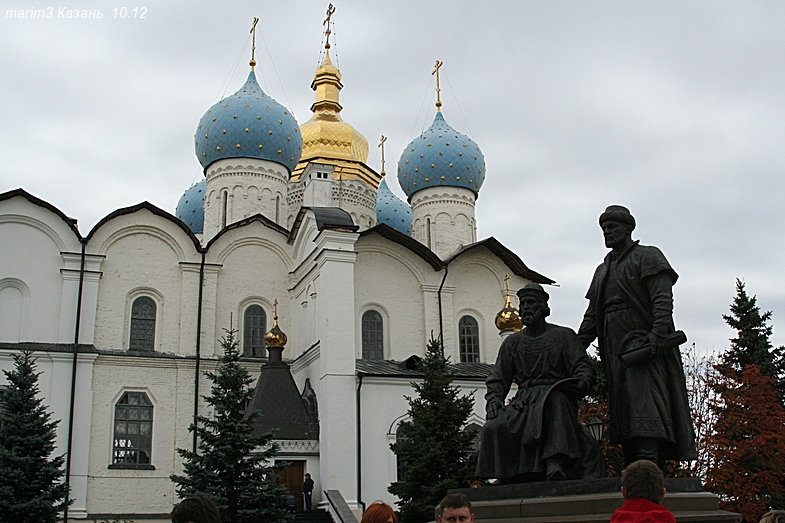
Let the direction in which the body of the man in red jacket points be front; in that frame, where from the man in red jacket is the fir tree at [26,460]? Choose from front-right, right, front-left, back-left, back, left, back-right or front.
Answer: front-left

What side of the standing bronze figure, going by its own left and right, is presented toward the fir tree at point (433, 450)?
right

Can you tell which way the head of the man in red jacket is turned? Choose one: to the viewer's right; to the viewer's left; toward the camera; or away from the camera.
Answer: away from the camera

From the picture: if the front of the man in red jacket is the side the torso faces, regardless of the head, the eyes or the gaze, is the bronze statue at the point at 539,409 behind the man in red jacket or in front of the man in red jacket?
in front

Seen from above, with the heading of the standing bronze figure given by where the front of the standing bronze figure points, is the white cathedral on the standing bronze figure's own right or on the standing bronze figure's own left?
on the standing bronze figure's own right

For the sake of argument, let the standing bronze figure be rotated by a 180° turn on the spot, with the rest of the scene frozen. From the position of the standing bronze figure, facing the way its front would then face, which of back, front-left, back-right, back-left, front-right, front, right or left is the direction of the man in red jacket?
back-right

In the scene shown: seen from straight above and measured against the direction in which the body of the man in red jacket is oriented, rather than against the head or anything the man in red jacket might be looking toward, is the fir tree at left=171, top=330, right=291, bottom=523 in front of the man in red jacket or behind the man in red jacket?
in front

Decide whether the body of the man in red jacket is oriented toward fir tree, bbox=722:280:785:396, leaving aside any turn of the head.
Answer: yes

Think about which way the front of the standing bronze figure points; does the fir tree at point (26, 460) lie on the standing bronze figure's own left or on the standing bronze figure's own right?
on the standing bronze figure's own right

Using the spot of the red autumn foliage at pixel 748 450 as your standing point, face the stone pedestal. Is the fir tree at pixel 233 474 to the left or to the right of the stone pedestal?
right

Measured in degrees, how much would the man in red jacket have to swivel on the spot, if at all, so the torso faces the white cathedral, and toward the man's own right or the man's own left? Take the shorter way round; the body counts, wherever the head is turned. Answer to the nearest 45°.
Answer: approximately 45° to the man's own left

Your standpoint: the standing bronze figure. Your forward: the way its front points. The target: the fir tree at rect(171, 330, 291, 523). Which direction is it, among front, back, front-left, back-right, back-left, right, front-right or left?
right

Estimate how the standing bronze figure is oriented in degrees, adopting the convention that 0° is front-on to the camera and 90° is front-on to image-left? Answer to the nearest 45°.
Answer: approximately 45°

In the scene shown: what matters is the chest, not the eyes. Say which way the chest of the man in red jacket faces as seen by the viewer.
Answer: away from the camera
